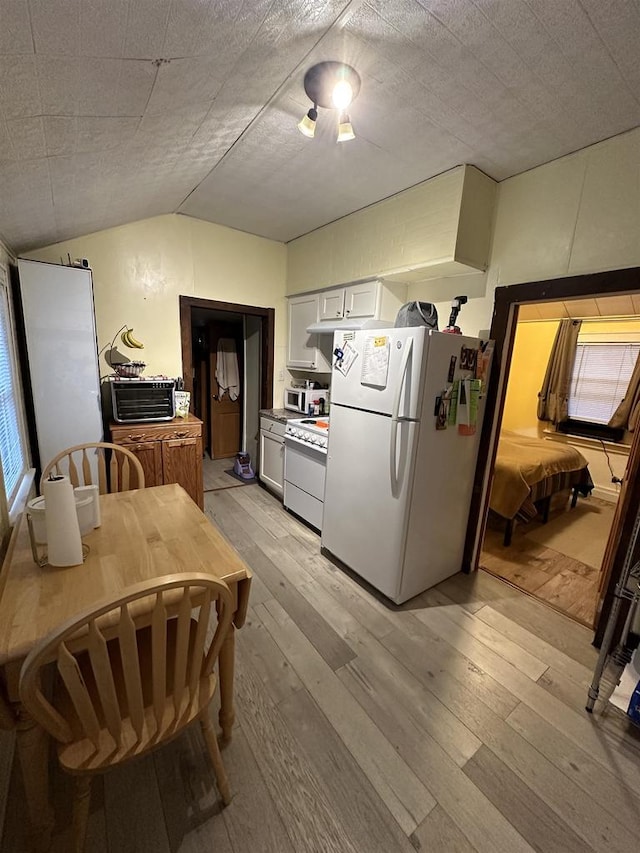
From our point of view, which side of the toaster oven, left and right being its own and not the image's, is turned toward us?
front

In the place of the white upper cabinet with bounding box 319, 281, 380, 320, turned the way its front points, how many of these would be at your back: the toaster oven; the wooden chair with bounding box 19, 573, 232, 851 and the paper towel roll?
0

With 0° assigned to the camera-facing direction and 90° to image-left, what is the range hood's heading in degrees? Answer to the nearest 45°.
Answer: approximately 45°

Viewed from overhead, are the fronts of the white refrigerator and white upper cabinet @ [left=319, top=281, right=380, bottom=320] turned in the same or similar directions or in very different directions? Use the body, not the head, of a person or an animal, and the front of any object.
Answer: same or similar directions

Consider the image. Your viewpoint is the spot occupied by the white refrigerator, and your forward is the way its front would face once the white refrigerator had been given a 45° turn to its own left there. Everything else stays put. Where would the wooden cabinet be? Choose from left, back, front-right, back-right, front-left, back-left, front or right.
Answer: right

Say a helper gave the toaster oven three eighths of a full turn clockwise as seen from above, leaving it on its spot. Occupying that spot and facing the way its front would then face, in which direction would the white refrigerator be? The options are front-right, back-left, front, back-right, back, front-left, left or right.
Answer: back

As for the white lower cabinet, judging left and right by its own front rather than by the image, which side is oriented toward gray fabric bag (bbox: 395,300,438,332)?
left

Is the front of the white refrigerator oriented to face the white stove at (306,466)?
no

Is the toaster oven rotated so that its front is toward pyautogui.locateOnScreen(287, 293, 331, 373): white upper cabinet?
no

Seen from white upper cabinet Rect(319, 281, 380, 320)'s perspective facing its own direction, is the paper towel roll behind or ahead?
ahead

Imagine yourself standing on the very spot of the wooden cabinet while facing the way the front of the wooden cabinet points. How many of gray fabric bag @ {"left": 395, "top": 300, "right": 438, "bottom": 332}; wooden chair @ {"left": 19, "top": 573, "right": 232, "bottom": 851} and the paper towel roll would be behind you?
0

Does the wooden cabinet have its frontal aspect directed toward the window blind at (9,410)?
no

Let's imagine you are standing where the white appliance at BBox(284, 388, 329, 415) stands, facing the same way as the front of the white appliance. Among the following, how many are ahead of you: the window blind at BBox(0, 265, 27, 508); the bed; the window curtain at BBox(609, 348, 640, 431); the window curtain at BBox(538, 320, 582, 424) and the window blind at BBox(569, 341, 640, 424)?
1

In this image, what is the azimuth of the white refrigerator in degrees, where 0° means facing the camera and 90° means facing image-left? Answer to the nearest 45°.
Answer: approximately 45°

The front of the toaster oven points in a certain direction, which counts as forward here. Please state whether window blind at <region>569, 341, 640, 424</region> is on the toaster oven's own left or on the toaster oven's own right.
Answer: on the toaster oven's own left

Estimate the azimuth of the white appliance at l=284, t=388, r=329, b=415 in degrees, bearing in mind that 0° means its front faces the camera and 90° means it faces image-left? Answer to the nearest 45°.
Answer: approximately 45°
